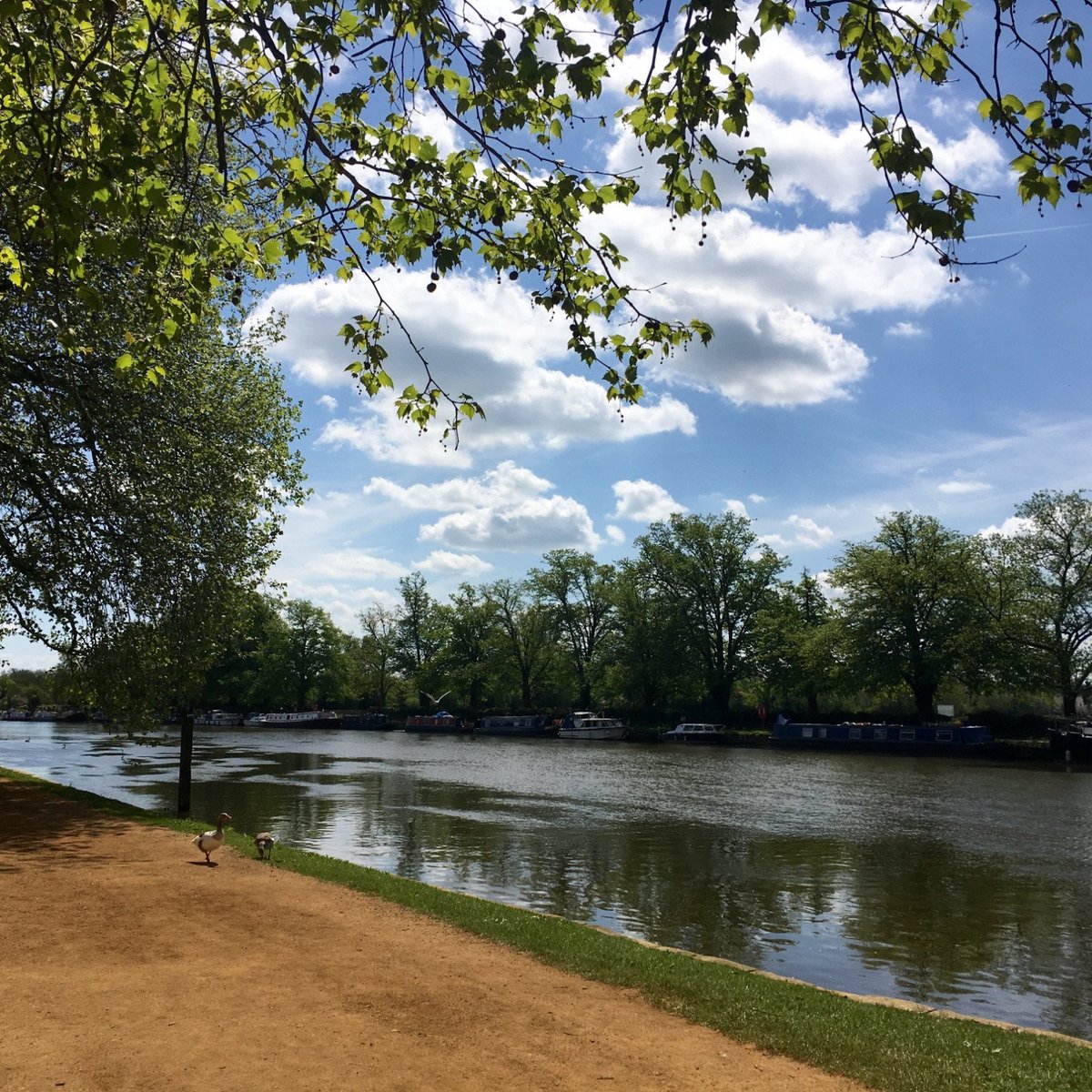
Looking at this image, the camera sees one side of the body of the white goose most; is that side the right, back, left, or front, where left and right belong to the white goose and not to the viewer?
right
